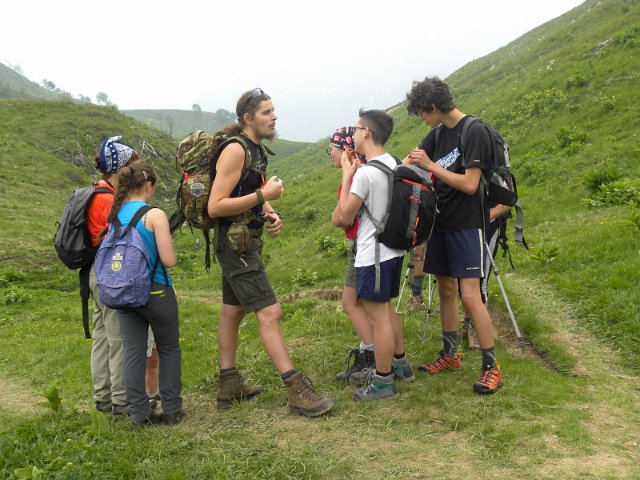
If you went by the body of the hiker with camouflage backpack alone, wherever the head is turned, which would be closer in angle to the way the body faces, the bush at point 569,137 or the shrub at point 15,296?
the bush

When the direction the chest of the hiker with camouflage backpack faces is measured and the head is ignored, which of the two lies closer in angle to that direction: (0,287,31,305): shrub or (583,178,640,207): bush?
the bush

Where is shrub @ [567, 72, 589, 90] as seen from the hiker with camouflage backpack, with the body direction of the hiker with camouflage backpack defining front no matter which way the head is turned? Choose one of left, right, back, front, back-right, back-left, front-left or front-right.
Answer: front-left

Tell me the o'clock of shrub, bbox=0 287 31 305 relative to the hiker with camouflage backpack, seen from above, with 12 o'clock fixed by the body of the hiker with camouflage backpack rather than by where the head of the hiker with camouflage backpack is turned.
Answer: The shrub is roughly at 8 o'clock from the hiker with camouflage backpack.

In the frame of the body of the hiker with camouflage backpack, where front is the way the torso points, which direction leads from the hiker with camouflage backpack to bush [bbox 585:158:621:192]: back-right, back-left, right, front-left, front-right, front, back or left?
front-left

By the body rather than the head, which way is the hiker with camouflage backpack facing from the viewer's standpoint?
to the viewer's right

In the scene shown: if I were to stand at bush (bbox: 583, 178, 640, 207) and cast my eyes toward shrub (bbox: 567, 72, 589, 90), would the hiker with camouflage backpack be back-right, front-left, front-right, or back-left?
back-left

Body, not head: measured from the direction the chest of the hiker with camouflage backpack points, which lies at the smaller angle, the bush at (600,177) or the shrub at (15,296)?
the bush

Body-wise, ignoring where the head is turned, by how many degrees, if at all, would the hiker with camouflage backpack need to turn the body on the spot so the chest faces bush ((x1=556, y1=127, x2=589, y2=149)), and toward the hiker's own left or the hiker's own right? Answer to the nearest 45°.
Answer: approximately 45° to the hiker's own left
